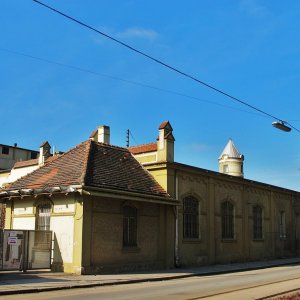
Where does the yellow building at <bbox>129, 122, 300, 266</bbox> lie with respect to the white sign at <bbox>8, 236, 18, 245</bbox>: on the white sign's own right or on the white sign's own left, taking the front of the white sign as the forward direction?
on the white sign's own left

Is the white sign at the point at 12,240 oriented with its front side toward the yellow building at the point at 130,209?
no

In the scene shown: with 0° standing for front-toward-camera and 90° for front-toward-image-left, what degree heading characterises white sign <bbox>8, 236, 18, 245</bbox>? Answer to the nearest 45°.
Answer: approximately 0°
